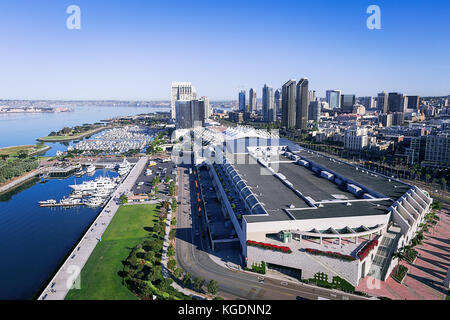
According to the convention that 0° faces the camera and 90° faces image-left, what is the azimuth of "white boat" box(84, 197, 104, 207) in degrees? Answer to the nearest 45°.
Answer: approximately 90°

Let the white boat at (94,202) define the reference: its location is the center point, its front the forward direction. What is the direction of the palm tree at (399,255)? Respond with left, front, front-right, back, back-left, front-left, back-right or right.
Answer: back-left

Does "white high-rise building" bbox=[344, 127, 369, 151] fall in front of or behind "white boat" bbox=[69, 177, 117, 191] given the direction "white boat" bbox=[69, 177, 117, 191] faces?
behind

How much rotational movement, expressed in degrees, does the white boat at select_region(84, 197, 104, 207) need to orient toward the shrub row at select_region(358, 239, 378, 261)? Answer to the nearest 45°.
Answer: approximately 135° to its left

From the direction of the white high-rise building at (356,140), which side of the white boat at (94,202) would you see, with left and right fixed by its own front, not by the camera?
back

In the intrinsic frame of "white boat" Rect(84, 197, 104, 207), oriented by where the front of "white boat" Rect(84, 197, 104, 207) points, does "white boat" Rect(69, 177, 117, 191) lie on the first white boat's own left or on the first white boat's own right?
on the first white boat's own right

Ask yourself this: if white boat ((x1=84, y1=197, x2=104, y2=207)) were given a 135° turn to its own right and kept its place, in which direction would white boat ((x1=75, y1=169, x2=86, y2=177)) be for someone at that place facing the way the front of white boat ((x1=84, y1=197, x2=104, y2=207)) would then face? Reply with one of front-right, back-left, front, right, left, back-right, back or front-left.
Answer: front-left

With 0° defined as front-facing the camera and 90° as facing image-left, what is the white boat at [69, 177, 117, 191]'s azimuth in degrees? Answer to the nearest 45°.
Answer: approximately 90°

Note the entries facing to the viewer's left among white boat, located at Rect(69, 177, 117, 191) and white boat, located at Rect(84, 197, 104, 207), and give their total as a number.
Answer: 2
